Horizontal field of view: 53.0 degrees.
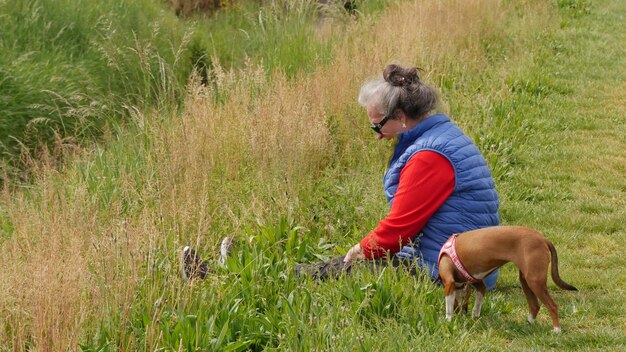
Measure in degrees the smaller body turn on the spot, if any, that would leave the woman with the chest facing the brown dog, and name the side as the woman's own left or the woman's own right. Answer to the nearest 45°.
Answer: approximately 135° to the woman's own left

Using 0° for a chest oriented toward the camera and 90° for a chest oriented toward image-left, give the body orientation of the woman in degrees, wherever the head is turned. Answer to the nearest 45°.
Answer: approximately 90°

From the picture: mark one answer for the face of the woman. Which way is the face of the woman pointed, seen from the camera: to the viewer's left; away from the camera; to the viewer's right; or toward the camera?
to the viewer's left
